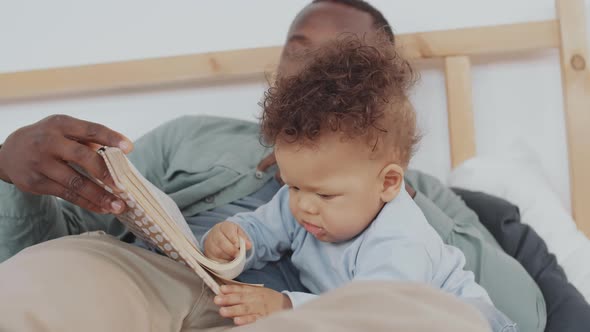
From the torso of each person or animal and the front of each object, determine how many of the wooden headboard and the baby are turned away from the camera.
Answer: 0

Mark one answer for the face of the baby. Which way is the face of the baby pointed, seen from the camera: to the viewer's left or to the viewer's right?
to the viewer's left

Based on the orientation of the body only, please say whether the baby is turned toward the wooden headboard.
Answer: no

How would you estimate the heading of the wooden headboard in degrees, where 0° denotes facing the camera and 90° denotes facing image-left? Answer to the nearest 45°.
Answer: approximately 0°

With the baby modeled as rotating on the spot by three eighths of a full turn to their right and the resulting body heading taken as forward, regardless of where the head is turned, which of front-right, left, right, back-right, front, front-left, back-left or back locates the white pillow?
front-right
